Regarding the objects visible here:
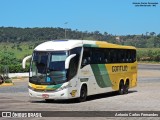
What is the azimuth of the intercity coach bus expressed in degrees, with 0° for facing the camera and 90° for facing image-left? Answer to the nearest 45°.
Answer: approximately 45°
